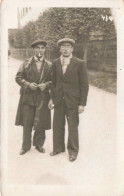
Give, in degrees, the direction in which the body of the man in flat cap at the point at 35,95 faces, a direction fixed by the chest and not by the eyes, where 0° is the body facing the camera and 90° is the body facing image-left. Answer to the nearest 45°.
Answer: approximately 0°
